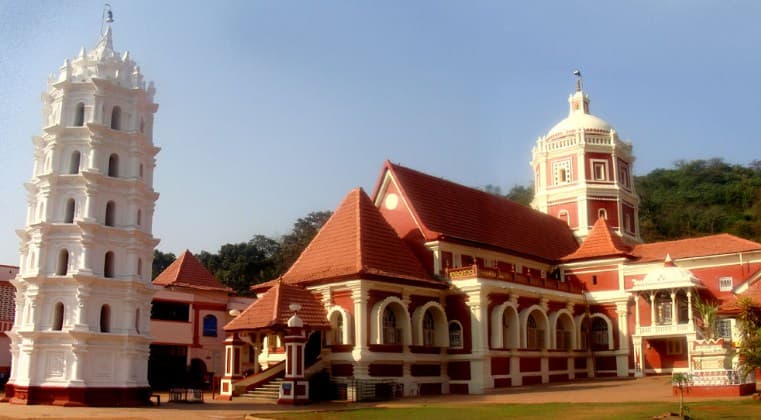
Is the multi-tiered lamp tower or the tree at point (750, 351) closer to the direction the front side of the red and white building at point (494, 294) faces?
the multi-tiered lamp tower

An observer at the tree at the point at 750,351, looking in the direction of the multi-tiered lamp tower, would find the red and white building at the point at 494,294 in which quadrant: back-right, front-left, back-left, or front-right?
front-right

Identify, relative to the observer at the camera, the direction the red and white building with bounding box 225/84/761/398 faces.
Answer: facing the viewer and to the left of the viewer

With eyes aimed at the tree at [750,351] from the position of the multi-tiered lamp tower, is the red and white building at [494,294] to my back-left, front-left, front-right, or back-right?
front-left

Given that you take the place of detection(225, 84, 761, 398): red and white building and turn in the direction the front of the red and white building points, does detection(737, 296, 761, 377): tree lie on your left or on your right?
on your left

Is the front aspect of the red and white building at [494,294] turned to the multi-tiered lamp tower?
yes
